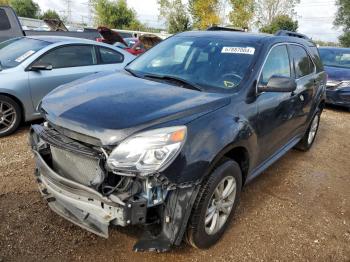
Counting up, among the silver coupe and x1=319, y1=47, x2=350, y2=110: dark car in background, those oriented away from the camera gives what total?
0

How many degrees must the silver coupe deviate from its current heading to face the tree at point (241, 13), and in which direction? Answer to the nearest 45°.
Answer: approximately 180°

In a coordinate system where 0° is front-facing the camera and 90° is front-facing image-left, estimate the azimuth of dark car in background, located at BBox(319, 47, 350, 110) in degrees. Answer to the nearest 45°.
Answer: approximately 45°

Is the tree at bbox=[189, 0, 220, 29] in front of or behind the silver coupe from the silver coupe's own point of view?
behind

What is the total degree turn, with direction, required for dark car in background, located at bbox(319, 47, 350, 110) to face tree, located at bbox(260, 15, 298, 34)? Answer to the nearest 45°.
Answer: approximately 135° to its right

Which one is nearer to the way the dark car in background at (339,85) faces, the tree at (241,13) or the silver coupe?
the silver coupe

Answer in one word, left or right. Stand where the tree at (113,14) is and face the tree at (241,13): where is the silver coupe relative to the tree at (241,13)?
right

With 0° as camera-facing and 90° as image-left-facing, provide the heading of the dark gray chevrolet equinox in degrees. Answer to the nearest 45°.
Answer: approximately 45°

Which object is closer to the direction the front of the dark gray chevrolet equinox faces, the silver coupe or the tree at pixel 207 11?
the silver coupe

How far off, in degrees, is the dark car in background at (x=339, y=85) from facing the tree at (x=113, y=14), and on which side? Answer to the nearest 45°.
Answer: approximately 90° to its right

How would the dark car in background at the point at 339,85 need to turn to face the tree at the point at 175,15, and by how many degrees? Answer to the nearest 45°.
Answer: approximately 90° to its right

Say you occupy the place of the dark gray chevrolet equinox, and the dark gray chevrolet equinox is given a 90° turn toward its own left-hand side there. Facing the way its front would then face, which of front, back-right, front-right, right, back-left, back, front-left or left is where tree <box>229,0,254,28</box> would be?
back-left

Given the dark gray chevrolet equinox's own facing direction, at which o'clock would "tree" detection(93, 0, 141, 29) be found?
The tree is roughly at 4 o'clock from the dark gray chevrolet equinox.
